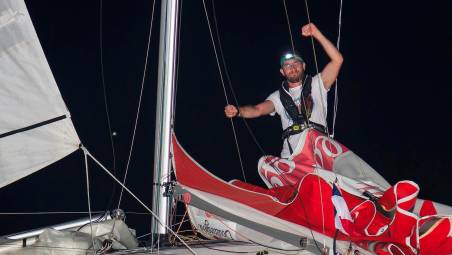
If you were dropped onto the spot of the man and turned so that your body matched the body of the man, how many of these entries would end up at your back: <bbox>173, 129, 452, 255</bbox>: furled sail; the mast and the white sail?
0

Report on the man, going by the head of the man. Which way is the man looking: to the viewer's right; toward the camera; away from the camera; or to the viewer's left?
toward the camera

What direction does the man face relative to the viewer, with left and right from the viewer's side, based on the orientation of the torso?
facing the viewer

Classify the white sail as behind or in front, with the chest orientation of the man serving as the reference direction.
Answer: in front

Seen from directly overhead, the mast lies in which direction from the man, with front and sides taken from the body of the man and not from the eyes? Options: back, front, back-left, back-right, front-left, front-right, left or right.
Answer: front-right

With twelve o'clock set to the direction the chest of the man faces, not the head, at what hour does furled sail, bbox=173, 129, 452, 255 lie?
The furled sail is roughly at 12 o'clock from the man.

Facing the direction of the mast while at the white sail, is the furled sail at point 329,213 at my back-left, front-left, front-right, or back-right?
front-right
